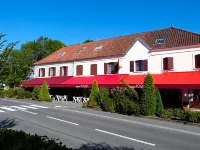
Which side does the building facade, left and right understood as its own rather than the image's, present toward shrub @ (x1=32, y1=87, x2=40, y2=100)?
right

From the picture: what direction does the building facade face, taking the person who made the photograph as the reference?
facing the viewer and to the left of the viewer

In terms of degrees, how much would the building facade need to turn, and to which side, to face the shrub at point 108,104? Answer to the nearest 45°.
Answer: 0° — it already faces it

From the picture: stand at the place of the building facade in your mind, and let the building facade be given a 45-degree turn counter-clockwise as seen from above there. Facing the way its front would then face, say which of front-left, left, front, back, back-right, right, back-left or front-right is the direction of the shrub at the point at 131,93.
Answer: front

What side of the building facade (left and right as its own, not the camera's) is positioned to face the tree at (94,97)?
front

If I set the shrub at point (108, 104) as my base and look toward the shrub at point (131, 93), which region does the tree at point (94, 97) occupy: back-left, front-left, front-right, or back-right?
back-left
